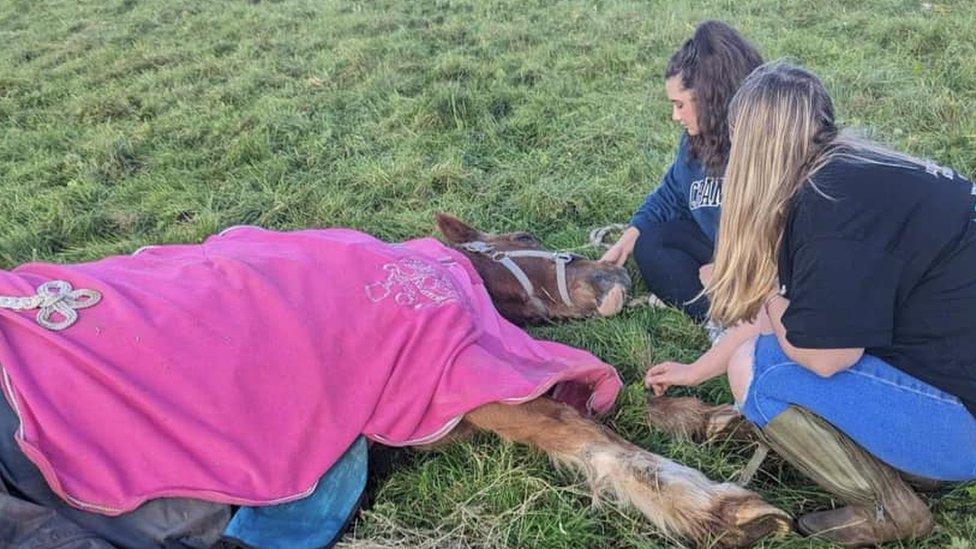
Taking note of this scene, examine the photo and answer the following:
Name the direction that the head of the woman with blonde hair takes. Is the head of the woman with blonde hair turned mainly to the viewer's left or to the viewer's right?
to the viewer's left

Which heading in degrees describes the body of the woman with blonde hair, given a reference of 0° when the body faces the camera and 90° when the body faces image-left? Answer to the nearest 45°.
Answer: approximately 90°

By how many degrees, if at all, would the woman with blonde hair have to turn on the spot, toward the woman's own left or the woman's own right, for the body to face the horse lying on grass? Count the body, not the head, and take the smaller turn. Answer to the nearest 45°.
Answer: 0° — they already face it
